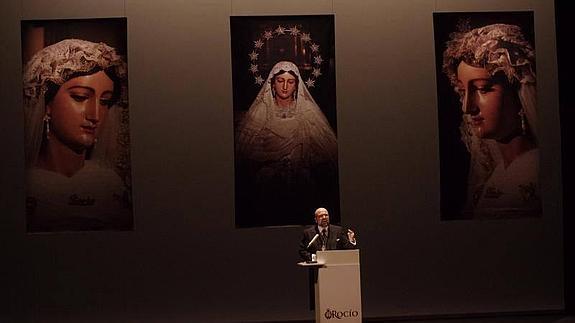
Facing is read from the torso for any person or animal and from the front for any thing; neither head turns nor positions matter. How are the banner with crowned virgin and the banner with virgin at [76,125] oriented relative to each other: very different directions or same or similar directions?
same or similar directions

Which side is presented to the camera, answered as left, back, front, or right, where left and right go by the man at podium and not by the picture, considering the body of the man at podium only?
front

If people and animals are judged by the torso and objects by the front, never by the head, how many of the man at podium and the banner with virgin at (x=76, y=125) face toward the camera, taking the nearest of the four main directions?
2

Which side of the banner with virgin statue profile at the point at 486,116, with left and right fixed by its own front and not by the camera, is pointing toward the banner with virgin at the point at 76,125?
right

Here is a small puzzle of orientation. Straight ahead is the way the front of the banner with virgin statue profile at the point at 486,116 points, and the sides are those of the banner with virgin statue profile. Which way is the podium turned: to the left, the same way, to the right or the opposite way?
the same way

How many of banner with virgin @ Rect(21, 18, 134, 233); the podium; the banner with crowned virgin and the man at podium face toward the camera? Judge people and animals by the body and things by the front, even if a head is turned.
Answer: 4

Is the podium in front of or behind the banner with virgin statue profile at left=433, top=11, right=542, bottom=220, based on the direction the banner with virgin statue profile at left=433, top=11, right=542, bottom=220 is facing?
in front

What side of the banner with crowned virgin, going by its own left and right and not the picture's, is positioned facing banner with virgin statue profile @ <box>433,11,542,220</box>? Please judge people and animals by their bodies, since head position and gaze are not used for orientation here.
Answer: left

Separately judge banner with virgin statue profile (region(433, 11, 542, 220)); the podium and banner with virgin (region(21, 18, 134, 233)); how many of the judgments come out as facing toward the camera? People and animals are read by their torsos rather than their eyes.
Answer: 3

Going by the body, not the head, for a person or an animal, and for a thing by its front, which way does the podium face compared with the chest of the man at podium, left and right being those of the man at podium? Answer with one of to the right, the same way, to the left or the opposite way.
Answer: the same way
